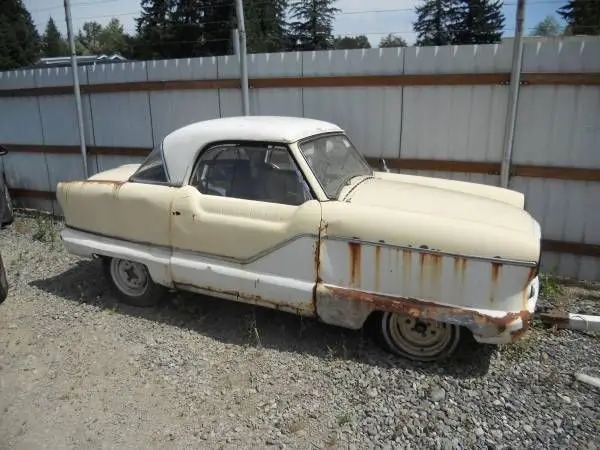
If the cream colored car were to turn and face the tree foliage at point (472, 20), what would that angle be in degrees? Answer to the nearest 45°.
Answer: approximately 135° to its left

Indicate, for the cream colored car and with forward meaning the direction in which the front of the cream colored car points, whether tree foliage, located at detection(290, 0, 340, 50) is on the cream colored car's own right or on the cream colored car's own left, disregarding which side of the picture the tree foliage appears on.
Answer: on the cream colored car's own left

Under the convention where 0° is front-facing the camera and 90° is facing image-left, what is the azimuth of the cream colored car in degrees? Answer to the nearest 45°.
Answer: approximately 315°

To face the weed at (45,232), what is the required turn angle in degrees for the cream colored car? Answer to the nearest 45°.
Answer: approximately 180°

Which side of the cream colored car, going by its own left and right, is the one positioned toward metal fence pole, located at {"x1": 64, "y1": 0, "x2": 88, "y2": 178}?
back

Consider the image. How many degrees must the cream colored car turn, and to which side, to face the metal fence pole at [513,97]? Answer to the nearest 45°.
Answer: approximately 90° to its left

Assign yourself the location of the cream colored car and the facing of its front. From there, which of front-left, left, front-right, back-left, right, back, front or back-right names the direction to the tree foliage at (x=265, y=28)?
back-left

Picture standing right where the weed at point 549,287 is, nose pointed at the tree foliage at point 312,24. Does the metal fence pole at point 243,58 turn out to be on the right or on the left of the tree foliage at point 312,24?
left
